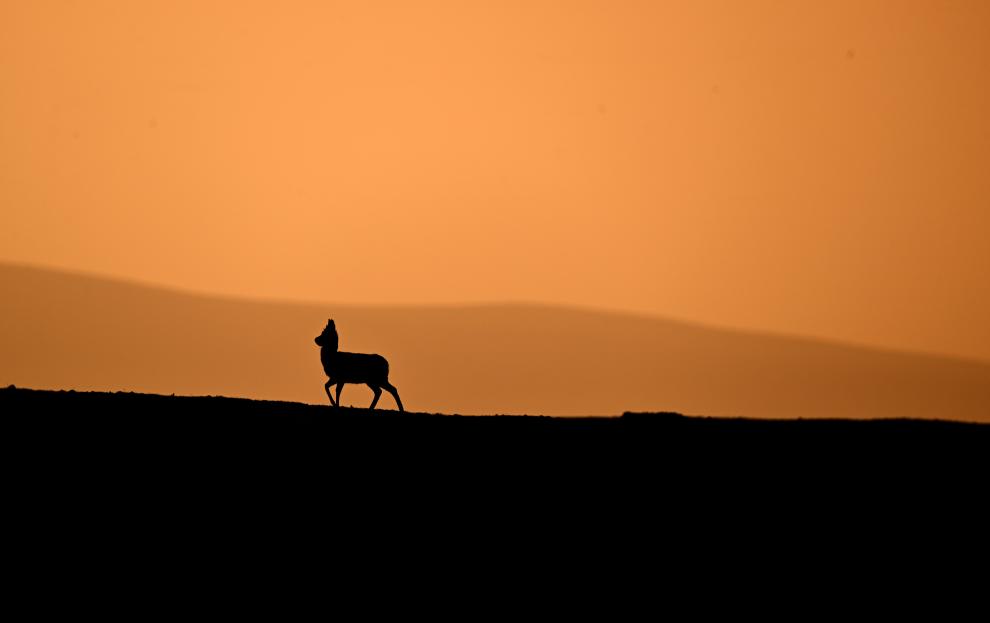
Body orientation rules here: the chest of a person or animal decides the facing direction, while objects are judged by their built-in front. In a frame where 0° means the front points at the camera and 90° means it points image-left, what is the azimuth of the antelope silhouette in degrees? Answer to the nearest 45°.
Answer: approximately 90°
